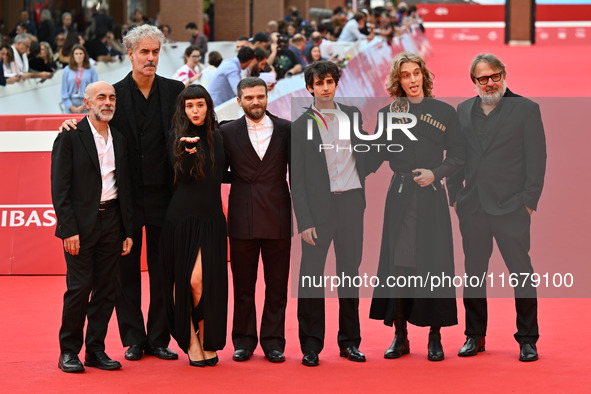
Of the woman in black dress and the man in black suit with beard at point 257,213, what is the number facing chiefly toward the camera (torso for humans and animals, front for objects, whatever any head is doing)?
2

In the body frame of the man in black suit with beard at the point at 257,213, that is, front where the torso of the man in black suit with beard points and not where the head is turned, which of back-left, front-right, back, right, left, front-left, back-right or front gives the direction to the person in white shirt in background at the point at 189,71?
back

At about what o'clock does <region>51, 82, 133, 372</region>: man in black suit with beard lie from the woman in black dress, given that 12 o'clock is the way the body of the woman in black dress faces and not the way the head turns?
The man in black suit with beard is roughly at 3 o'clock from the woman in black dress.

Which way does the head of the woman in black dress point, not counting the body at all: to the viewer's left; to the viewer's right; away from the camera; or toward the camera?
toward the camera

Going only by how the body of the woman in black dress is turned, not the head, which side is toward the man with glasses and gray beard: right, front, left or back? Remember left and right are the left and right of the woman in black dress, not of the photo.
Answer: left

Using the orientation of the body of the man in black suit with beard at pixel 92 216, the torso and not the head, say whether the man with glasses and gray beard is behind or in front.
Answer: in front

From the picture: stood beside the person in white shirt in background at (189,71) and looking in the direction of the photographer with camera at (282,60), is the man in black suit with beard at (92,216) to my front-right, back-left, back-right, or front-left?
back-right

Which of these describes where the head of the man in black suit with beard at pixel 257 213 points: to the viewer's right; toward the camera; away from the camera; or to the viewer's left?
toward the camera

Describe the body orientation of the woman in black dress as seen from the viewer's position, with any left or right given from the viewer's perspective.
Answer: facing the viewer
